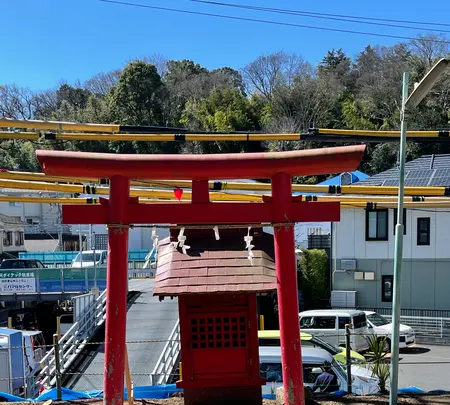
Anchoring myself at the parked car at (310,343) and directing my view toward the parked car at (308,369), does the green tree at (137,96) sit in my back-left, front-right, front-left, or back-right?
back-right

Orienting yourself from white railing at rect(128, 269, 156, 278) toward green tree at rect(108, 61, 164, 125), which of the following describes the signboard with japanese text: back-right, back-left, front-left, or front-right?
back-left

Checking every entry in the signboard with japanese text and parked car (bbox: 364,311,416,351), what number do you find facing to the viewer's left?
0

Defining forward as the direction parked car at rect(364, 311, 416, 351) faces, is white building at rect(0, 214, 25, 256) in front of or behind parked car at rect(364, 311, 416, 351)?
behind

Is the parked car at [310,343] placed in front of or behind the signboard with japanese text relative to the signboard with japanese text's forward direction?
in front

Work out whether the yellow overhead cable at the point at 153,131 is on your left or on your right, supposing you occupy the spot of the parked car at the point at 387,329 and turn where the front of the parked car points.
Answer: on your right

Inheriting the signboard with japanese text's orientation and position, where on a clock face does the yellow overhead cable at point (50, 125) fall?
The yellow overhead cable is roughly at 12 o'clock from the signboard with japanese text.

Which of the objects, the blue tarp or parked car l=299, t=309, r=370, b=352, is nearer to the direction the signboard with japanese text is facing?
the blue tarp

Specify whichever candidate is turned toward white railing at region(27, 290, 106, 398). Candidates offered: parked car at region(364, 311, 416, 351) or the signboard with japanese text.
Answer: the signboard with japanese text

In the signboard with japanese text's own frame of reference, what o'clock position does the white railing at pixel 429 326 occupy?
The white railing is roughly at 10 o'clock from the signboard with japanese text.
